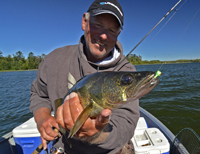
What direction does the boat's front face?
away from the camera
